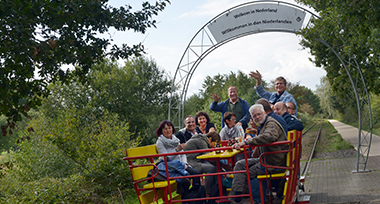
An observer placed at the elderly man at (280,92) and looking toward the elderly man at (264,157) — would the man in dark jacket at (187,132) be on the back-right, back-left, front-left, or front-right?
front-right

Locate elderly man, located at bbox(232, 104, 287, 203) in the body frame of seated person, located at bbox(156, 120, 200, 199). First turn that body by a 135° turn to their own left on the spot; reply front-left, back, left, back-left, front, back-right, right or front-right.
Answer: back-right

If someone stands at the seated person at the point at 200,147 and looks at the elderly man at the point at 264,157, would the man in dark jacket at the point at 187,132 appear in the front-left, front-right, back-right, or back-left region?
back-left

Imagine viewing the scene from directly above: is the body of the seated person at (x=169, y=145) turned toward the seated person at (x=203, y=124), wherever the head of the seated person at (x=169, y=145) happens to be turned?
no

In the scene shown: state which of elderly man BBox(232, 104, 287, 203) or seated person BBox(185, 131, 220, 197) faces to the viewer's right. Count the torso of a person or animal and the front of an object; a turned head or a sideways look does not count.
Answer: the seated person

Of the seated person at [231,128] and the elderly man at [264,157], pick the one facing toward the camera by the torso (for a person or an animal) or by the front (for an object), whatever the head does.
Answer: the seated person

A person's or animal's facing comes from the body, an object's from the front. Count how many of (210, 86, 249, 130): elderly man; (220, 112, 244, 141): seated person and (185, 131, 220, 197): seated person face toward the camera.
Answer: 2

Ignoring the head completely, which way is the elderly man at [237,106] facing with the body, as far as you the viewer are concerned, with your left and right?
facing the viewer

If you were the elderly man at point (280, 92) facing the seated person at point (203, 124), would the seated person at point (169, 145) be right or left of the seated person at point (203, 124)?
left

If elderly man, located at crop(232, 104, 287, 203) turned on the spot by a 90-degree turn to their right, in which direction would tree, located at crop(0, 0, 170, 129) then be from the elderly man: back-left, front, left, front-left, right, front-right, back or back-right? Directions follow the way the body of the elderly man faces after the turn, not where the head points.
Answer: left

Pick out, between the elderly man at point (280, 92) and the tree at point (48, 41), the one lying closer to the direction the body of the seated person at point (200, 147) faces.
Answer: the elderly man

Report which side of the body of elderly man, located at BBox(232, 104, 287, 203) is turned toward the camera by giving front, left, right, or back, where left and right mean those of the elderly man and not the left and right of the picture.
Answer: left

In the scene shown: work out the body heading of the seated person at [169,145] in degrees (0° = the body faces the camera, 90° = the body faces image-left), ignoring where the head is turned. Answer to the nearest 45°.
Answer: approximately 315°

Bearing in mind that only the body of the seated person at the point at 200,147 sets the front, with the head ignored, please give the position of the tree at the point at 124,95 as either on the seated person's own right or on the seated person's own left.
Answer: on the seated person's own left

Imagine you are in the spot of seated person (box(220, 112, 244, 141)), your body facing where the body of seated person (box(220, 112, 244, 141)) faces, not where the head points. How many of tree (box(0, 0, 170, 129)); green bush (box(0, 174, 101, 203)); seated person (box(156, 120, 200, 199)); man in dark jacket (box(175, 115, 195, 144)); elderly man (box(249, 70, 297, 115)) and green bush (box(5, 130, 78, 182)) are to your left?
1

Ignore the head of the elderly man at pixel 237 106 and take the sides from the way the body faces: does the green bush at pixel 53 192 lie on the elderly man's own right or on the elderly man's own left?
on the elderly man's own right

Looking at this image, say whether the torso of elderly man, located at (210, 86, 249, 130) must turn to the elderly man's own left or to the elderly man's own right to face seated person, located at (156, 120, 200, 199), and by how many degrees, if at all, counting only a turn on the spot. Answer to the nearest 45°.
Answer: approximately 45° to the elderly man's own right
